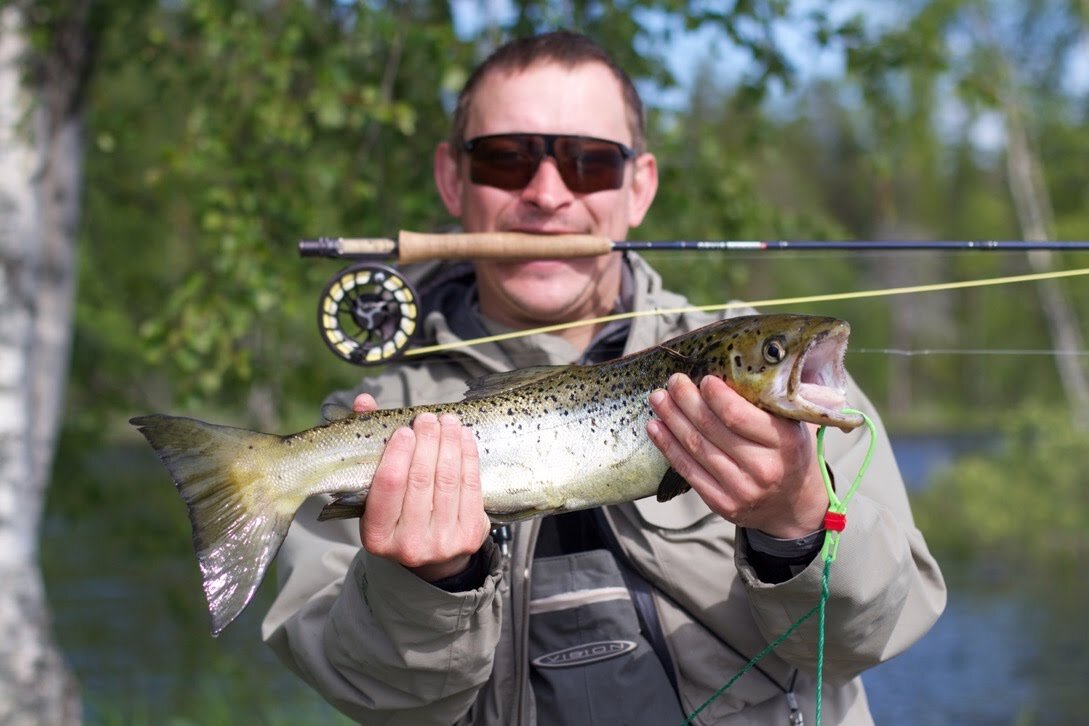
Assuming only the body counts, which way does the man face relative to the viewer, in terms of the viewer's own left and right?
facing the viewer

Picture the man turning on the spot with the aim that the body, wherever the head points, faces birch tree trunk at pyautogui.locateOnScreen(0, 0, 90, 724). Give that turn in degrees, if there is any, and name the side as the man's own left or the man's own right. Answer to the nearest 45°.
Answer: approximately 135° to the man's own right

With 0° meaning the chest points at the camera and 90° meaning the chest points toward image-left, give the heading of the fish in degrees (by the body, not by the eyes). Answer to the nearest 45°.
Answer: approximately 270°

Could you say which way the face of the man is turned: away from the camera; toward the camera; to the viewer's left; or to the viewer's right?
toward the camera
